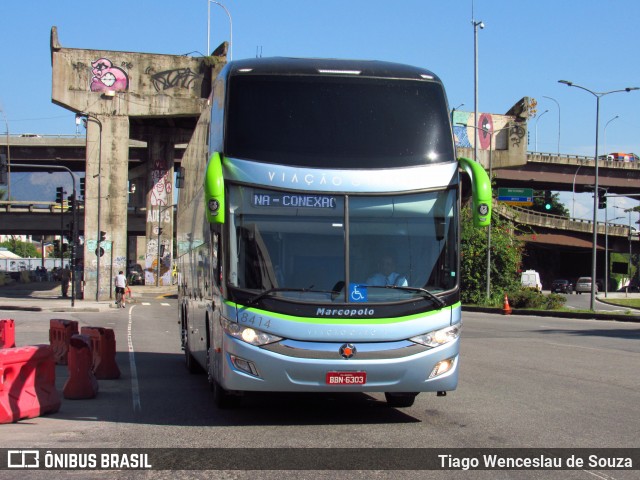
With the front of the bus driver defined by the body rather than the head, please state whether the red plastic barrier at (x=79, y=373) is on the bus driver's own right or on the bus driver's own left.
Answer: on the bus driver's own right

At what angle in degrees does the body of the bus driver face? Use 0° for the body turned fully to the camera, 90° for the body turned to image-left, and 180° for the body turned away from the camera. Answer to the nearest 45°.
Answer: approximately 0°

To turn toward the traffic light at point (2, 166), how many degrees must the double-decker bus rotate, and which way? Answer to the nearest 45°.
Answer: approximately 135° to its right

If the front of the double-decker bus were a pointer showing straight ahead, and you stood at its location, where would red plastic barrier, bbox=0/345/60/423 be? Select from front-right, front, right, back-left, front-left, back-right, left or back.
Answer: right

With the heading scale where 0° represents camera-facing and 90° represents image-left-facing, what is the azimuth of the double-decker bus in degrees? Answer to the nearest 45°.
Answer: approximately 0°
